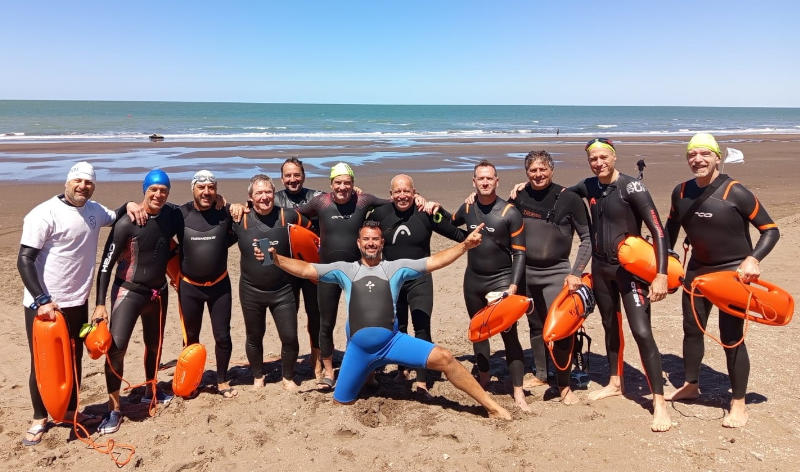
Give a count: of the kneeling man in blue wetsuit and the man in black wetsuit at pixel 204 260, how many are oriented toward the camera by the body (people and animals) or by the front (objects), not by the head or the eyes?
2

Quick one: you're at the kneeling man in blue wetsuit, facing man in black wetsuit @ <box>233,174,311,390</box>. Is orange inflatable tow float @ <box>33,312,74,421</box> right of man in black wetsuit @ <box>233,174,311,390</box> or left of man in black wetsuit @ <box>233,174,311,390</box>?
left

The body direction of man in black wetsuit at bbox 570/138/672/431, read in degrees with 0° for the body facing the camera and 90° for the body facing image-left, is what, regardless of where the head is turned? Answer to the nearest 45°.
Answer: approximately 45°

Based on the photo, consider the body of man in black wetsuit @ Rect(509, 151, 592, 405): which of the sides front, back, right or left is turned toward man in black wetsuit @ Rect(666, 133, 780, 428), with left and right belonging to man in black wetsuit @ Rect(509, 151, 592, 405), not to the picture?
left

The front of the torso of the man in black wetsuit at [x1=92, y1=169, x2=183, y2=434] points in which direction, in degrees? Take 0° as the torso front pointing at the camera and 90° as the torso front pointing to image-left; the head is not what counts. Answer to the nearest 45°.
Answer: approximately 315°

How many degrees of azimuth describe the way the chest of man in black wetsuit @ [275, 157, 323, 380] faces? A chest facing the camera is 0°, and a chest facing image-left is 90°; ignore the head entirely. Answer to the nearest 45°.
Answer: approximately 0°

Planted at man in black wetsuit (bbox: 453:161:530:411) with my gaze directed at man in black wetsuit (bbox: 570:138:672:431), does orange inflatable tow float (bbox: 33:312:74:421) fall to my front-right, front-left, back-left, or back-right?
back-right
